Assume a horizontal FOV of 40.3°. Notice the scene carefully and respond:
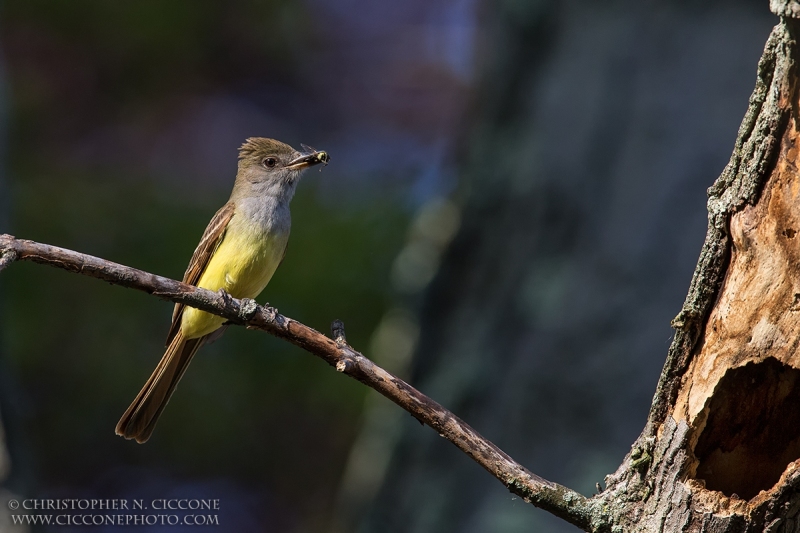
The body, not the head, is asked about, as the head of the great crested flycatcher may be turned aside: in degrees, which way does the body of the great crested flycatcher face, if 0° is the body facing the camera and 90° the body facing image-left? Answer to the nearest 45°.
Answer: approximately 315°
